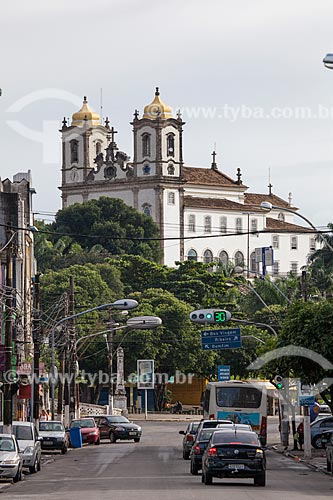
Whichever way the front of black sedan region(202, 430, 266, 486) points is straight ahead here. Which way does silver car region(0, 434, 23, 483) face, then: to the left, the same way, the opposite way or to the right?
the opposite way

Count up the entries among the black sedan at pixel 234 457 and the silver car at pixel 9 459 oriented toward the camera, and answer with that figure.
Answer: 1

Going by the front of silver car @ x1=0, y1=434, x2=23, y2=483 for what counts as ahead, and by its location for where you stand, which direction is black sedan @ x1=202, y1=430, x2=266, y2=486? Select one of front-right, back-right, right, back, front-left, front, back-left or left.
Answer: front-left

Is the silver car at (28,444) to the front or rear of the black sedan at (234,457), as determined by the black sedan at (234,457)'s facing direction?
to the front

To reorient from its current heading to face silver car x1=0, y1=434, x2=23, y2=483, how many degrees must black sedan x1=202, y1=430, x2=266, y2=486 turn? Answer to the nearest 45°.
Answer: approximately 45° to its left

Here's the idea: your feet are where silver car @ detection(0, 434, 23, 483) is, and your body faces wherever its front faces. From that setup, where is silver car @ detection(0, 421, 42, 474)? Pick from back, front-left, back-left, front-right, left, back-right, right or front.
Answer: back

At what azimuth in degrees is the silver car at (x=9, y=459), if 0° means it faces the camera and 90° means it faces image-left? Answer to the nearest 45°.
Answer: approximately 0°

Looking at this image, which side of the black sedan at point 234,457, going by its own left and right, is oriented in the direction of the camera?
back
